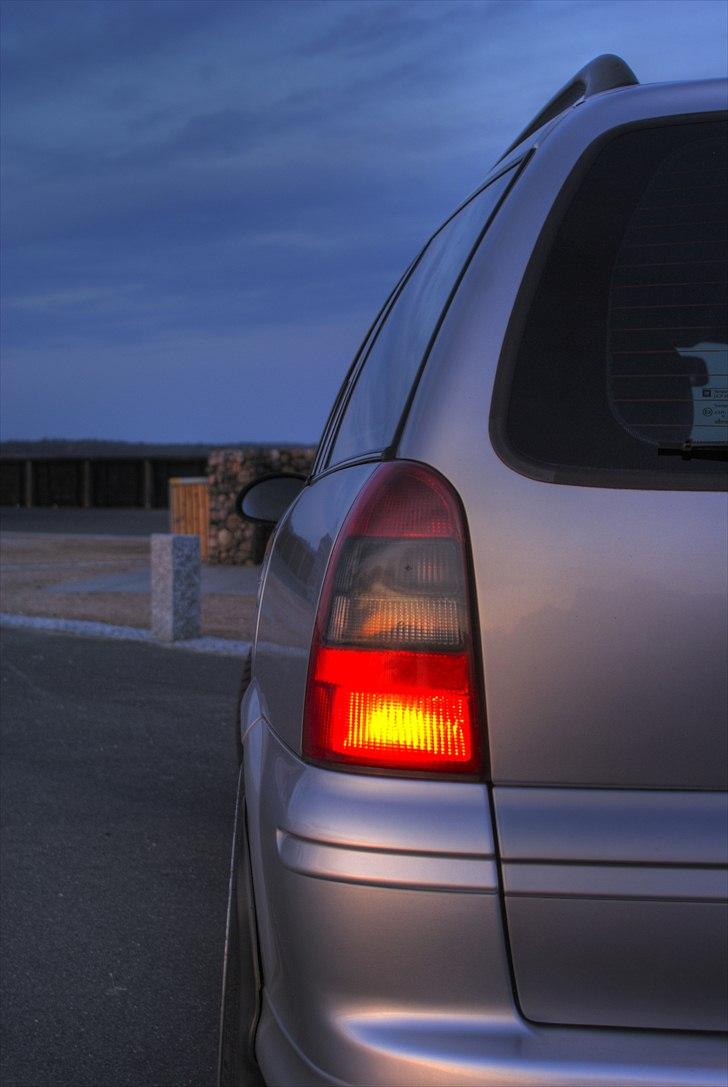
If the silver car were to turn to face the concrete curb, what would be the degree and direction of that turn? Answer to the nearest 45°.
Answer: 0° — it already faces it

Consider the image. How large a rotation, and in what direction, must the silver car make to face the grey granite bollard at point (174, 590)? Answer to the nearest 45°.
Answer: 0° — it already faces it

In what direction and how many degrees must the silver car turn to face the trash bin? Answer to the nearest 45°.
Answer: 0° — it already faces it

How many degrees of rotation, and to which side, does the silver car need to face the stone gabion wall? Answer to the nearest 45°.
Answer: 0° — it already faces it

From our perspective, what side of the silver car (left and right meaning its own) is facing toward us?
back
